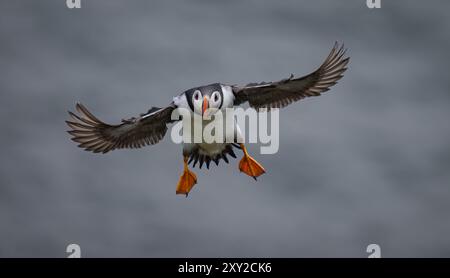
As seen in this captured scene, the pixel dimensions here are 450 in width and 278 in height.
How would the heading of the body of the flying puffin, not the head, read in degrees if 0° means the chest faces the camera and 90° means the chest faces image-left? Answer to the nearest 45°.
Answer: approximately 0°
